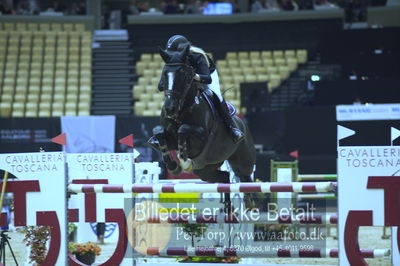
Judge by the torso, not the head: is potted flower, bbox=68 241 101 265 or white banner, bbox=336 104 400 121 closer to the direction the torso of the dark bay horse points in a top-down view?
the potted flower

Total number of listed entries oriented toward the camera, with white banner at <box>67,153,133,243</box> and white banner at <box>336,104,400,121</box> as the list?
2

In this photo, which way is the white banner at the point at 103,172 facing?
toward the camera

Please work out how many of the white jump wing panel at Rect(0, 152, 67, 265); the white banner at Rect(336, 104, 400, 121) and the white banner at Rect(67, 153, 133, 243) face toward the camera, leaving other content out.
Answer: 3

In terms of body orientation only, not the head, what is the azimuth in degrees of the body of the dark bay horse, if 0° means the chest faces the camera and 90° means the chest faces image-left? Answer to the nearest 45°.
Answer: approximately 45°

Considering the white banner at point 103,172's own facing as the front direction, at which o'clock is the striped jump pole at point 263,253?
The striped jump pole is roughly at 10 o'clock from the white banner.

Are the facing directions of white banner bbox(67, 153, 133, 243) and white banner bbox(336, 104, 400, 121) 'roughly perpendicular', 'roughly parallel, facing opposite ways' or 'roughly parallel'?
roughly parallel

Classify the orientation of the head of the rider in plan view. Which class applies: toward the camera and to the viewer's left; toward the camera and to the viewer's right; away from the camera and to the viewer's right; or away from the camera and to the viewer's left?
toward the camera and to the viewer's left

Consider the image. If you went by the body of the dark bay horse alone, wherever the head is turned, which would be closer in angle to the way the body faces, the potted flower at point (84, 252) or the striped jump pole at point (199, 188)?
the striped jump pole

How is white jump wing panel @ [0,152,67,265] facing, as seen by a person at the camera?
facing the viewer

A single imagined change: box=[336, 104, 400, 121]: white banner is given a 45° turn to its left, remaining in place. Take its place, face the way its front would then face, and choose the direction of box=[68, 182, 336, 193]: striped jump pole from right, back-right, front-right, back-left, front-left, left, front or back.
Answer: front-right
